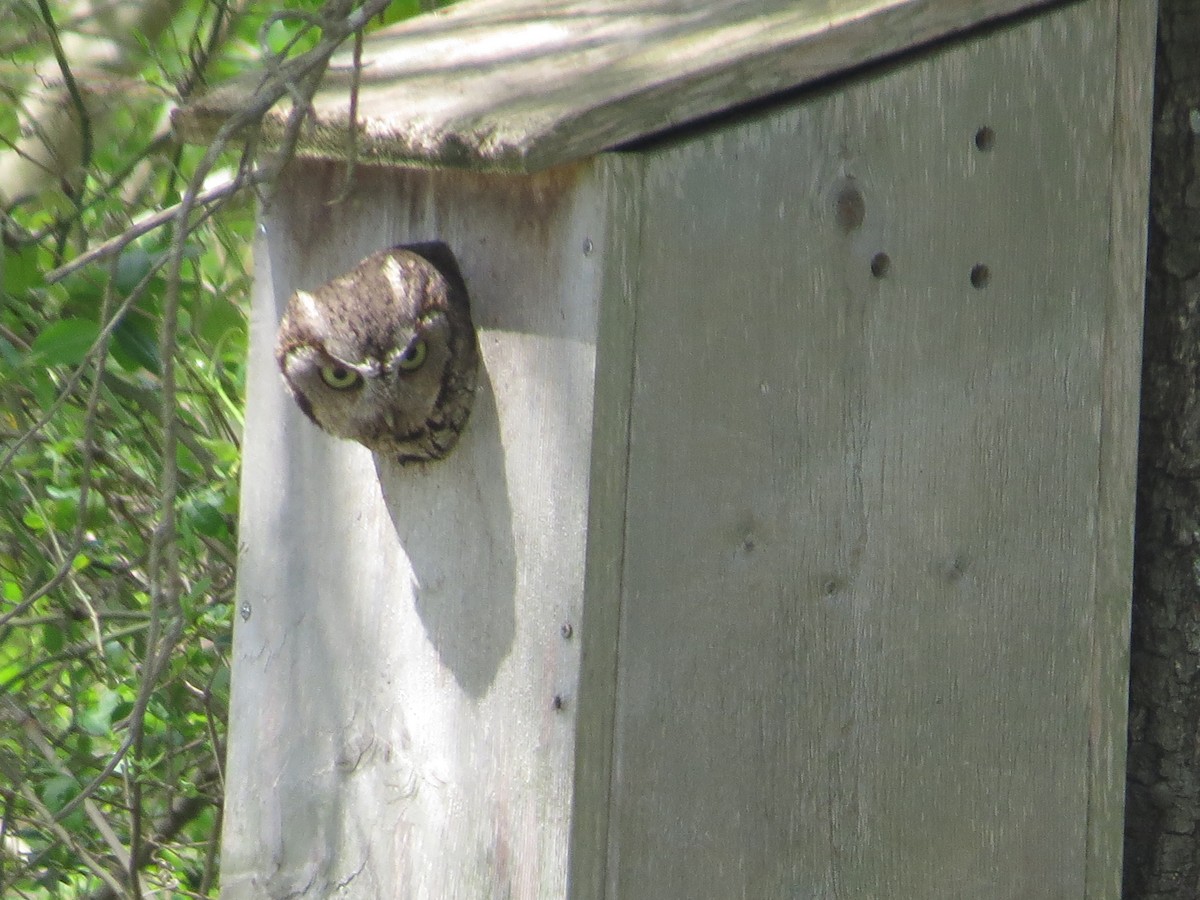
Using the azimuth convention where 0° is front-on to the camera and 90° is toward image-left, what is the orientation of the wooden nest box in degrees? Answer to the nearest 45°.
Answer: approximately 45°

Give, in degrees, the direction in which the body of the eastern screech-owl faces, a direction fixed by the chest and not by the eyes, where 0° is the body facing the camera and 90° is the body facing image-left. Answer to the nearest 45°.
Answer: approximately 0°
